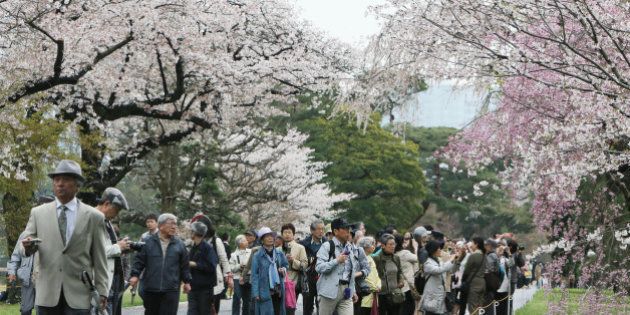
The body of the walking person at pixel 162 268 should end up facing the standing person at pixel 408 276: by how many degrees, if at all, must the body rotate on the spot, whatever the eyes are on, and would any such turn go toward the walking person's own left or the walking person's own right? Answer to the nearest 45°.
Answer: approximately 135° to the walking person's own left

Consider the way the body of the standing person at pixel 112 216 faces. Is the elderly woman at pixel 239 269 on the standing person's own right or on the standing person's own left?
on the standing person's own left
